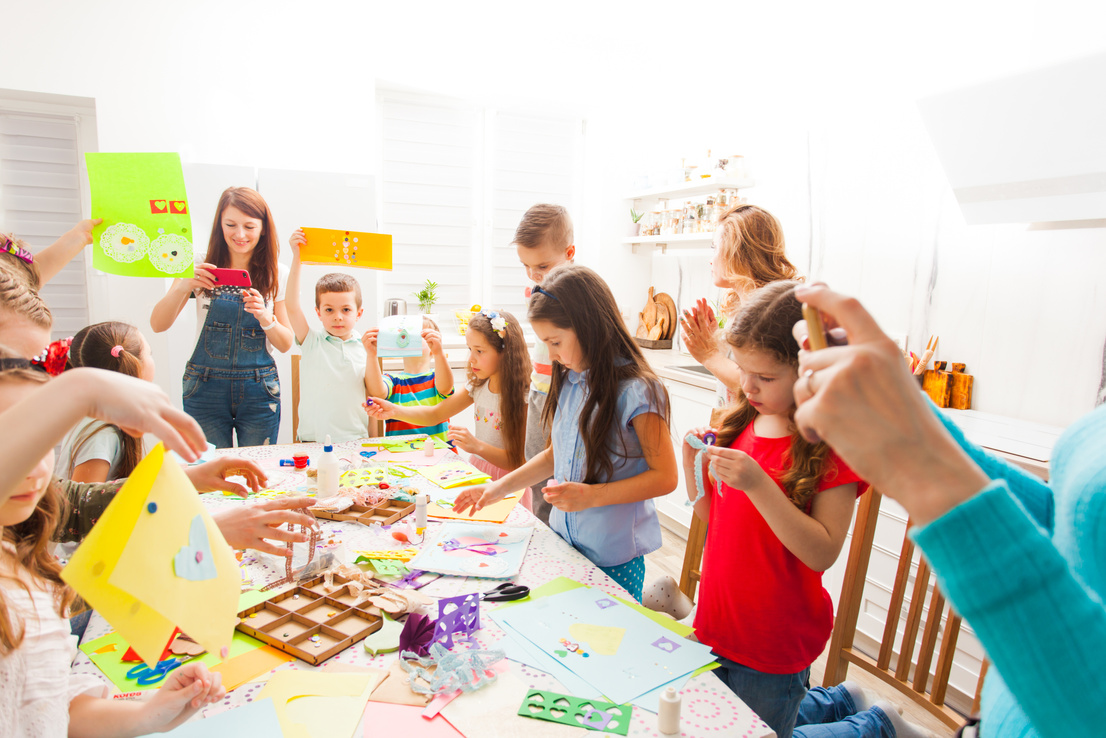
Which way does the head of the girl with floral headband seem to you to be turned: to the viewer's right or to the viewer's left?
to the viewer's left

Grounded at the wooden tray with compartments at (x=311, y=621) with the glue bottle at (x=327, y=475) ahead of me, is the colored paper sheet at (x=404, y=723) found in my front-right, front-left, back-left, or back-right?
back-right

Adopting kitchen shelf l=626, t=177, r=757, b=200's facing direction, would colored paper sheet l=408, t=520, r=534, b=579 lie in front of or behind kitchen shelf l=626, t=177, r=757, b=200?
in front

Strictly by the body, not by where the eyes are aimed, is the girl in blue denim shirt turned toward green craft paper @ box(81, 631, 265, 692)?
yes

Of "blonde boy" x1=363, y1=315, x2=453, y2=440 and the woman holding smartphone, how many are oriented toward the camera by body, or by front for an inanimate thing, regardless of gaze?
2

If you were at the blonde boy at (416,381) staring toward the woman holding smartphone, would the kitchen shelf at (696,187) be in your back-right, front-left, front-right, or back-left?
back-right

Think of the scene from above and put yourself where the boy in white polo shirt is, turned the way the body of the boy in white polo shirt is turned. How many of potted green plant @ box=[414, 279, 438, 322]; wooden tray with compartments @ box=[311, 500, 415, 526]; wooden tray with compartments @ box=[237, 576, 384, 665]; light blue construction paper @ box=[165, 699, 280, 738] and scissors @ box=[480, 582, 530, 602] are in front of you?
4

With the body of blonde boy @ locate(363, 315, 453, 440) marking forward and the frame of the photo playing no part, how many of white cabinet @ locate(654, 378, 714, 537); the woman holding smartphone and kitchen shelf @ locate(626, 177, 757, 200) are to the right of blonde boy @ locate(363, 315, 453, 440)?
1

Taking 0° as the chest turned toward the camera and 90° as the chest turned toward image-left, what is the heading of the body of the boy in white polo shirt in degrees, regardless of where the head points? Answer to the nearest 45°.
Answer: approximately 0°

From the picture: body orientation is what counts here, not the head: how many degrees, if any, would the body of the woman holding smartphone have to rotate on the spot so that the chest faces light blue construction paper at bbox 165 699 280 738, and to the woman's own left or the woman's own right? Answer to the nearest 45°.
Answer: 0° — they already face it
